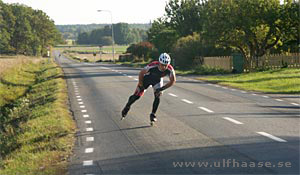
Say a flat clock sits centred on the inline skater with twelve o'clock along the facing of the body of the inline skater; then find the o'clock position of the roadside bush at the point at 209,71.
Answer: The roadside bush is roughly at 8 o'clock from the inline skater.

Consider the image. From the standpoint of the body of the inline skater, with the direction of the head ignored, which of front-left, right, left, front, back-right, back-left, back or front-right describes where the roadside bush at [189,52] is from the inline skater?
back-left

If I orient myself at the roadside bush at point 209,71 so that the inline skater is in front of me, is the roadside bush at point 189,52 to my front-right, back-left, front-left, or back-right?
back-right

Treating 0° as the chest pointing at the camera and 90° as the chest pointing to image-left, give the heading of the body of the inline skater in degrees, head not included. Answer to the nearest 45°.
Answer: approximately 315°
